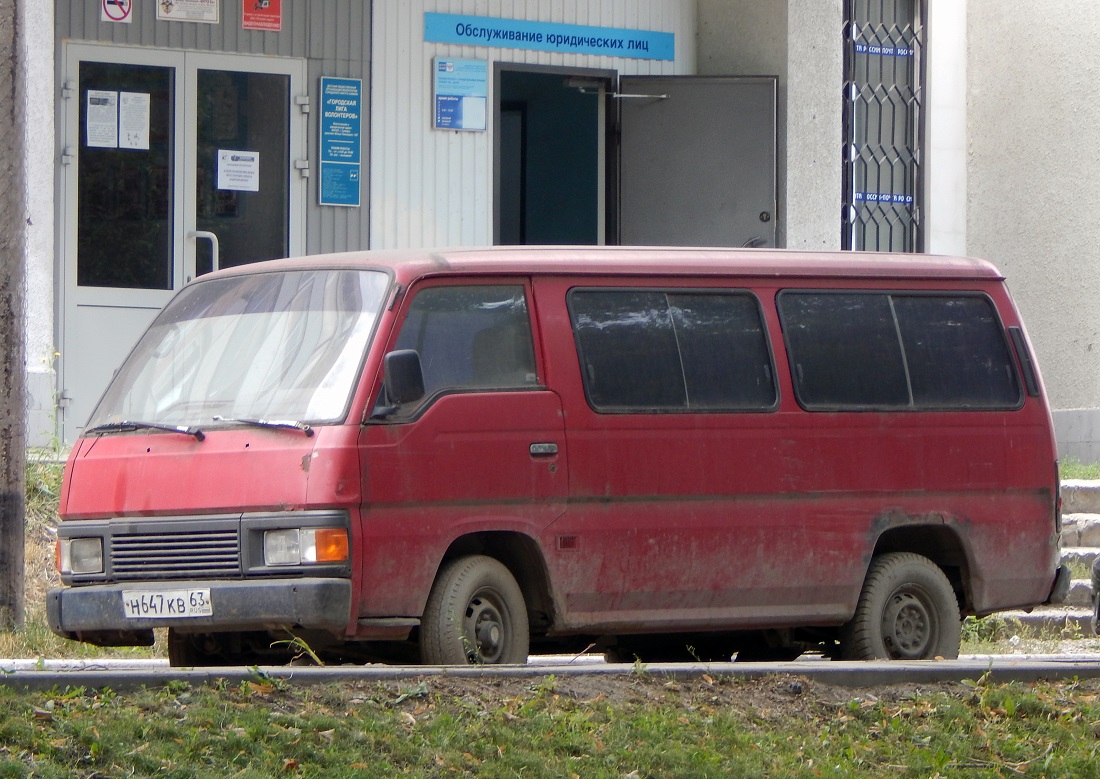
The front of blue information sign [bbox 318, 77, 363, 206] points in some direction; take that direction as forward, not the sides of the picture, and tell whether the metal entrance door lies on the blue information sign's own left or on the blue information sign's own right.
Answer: on the blue information sign's own left

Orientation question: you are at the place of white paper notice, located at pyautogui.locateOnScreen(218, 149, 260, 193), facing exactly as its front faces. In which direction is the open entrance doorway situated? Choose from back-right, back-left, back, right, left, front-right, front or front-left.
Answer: back-left

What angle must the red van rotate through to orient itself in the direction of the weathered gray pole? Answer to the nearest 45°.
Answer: approximately 90° to its right

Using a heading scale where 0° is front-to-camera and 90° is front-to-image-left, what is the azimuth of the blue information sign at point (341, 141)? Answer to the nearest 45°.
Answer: approximately 0°

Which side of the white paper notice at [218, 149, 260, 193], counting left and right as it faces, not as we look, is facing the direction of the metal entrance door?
left

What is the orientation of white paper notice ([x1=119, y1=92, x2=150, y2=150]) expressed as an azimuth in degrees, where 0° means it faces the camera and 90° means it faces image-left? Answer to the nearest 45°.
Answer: approximately 0°

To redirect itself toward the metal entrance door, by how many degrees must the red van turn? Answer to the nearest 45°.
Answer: approximately 135° to its right

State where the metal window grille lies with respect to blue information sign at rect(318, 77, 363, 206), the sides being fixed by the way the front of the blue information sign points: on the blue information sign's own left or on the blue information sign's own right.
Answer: on the blue information sign's own left

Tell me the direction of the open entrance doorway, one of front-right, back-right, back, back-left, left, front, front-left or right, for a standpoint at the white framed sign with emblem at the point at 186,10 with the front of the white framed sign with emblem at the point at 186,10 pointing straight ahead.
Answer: back-left

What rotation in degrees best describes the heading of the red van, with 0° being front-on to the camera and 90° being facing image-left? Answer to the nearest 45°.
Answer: approximately 45°
